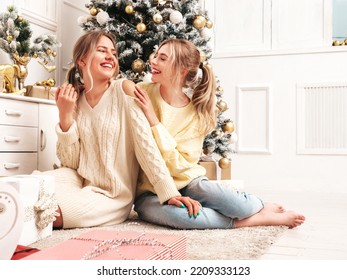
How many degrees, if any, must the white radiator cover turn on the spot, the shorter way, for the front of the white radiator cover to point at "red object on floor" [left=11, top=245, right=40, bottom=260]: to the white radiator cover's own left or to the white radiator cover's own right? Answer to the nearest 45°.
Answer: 0° — it already faces it

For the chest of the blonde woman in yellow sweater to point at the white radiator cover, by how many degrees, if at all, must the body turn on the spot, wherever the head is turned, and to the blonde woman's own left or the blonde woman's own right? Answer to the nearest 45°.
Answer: approximately 180°

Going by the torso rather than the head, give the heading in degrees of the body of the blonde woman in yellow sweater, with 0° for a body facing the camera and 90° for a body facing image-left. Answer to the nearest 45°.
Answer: approximately 45°

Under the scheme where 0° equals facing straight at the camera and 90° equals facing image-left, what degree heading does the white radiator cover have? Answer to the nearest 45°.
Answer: approximately 0°

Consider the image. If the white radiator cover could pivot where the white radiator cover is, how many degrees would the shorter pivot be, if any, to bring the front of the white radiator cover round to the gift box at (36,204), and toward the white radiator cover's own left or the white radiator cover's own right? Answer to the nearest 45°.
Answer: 0° — it already faces it

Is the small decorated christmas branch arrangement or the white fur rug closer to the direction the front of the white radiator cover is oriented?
the white fur rug

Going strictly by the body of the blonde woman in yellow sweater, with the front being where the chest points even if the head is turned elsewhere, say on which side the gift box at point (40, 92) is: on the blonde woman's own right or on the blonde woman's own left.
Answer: on the blonde woman's own right
